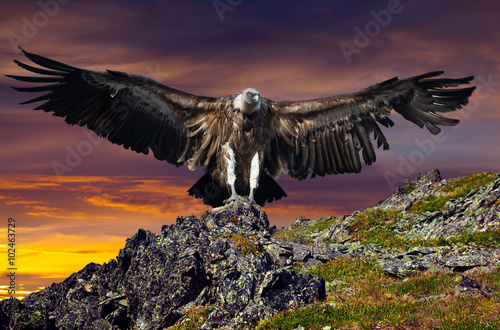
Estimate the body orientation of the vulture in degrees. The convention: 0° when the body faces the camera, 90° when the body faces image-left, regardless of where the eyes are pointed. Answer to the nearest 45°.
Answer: approximately 0°

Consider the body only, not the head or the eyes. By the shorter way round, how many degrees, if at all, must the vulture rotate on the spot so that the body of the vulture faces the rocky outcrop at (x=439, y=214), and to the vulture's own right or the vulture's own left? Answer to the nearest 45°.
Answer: approximately 135° to the vulture's own left

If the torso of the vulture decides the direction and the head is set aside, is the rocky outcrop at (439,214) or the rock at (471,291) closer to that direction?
the rock
